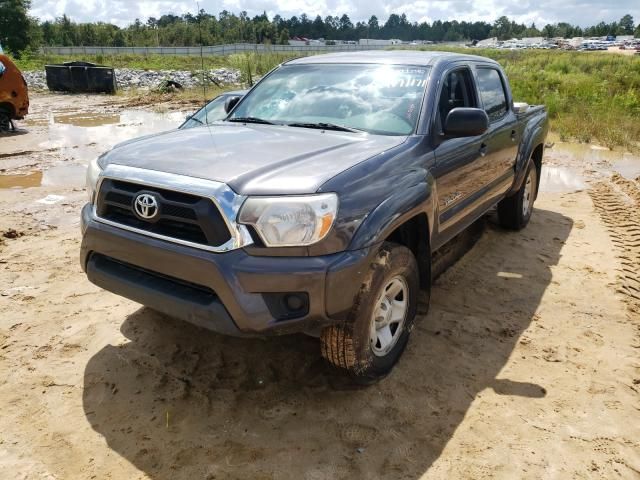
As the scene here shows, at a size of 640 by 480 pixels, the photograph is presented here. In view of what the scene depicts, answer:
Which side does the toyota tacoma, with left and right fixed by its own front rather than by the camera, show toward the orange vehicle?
right

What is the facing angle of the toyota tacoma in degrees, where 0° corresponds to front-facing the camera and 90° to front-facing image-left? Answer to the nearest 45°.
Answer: approximately 45°

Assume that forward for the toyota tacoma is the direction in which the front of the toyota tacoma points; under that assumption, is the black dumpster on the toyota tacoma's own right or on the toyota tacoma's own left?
on the toyota tacoma's own right
